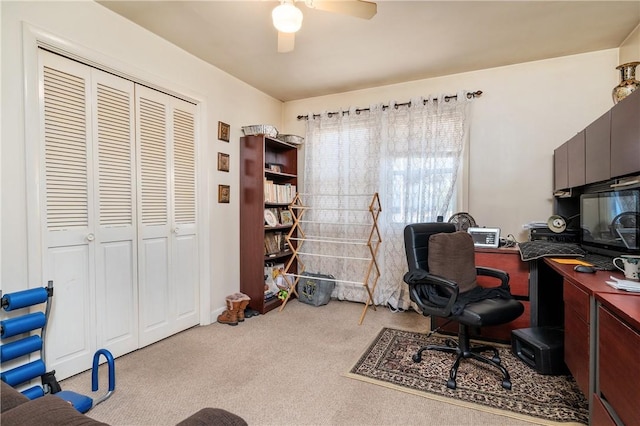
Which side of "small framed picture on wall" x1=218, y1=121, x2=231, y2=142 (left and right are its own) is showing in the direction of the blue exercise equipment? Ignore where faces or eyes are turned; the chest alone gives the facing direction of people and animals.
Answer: right

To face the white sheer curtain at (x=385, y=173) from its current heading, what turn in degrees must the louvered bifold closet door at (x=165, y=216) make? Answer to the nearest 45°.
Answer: approximately 45° to its left

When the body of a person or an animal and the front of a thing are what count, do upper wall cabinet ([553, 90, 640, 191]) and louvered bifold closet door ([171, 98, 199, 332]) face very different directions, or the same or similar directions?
very different directions

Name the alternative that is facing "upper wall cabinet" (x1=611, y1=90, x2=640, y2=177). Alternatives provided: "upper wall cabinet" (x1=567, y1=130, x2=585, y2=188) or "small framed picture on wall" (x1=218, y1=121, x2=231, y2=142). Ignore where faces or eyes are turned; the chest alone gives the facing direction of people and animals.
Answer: the small framed picture on wall

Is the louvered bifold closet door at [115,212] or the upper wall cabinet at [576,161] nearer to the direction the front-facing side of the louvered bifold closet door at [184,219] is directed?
the upper wall cabinet

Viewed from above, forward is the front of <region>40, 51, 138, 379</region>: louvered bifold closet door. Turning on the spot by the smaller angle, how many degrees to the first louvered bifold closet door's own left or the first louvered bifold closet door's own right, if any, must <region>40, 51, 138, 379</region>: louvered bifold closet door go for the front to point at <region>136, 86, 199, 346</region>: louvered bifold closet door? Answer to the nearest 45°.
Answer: approximately 90° to the first louvered bifold closet door's own left

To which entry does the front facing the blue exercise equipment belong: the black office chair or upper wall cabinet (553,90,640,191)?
the upper wall cabinet

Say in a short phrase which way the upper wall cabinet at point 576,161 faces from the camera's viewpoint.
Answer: facing to the left of the viewer

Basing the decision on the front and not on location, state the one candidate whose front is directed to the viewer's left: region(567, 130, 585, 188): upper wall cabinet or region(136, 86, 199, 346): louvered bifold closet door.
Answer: the upper wall cabinet

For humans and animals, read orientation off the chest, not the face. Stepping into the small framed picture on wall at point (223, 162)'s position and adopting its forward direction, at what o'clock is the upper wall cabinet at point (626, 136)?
The upper wall cabinet is roughly at 12 o'clock from the small framed picture on wall.
